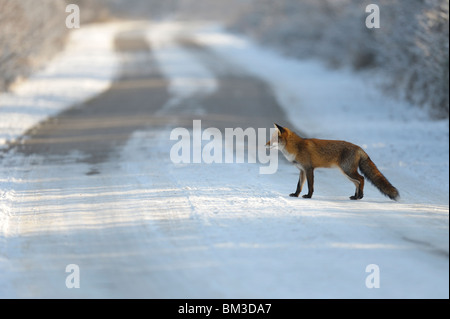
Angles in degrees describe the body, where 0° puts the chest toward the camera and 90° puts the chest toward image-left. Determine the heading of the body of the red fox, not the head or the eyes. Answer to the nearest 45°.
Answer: approximately 90°
